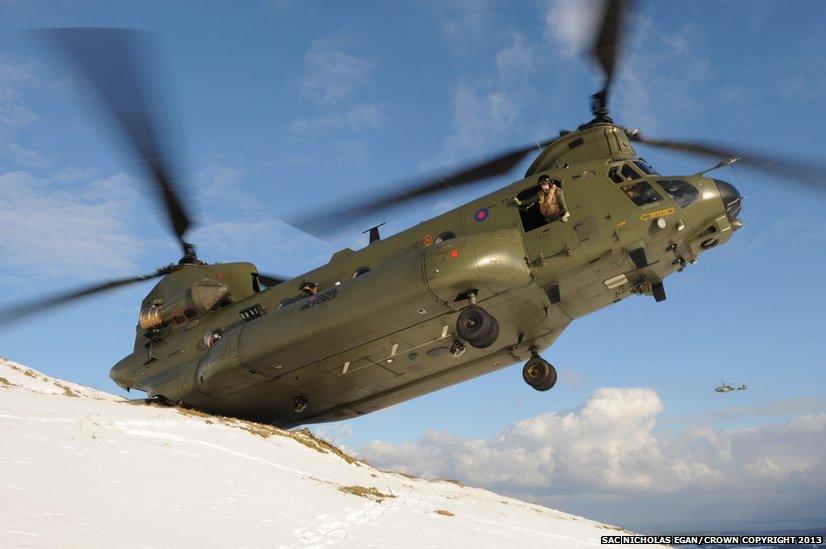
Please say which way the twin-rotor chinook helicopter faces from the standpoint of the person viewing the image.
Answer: facing the viewer and to the right of the viewer
